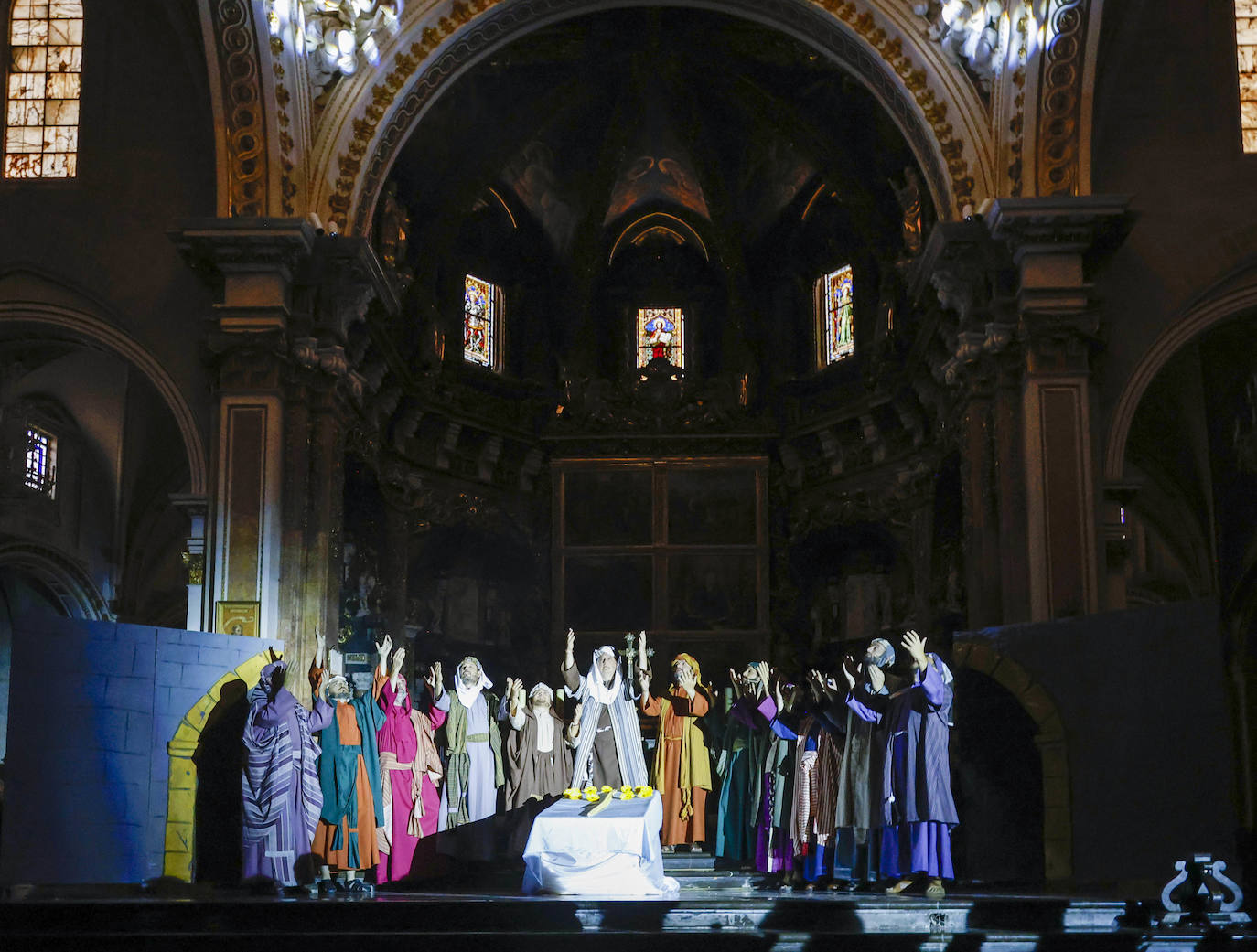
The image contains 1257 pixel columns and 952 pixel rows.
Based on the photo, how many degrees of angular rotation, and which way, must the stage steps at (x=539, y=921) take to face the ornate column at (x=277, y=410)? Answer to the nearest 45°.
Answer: approximately 135° to its right

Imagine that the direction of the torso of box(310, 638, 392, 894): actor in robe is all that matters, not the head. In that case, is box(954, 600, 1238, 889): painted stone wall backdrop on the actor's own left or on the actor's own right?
on the actor's own left

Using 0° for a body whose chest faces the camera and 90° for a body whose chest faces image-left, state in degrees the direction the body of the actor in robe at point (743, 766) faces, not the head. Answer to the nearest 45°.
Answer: approximately 45°

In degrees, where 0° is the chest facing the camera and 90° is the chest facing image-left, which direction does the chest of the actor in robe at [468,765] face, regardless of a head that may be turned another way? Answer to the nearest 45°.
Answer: approximately 0°

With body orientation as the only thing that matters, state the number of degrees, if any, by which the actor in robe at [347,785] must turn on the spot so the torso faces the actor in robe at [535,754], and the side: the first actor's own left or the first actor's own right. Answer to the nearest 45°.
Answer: approximately 135° to the first actor's own left

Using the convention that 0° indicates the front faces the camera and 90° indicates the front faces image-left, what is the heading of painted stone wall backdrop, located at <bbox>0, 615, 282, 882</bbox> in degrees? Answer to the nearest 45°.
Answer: approximately 0°
